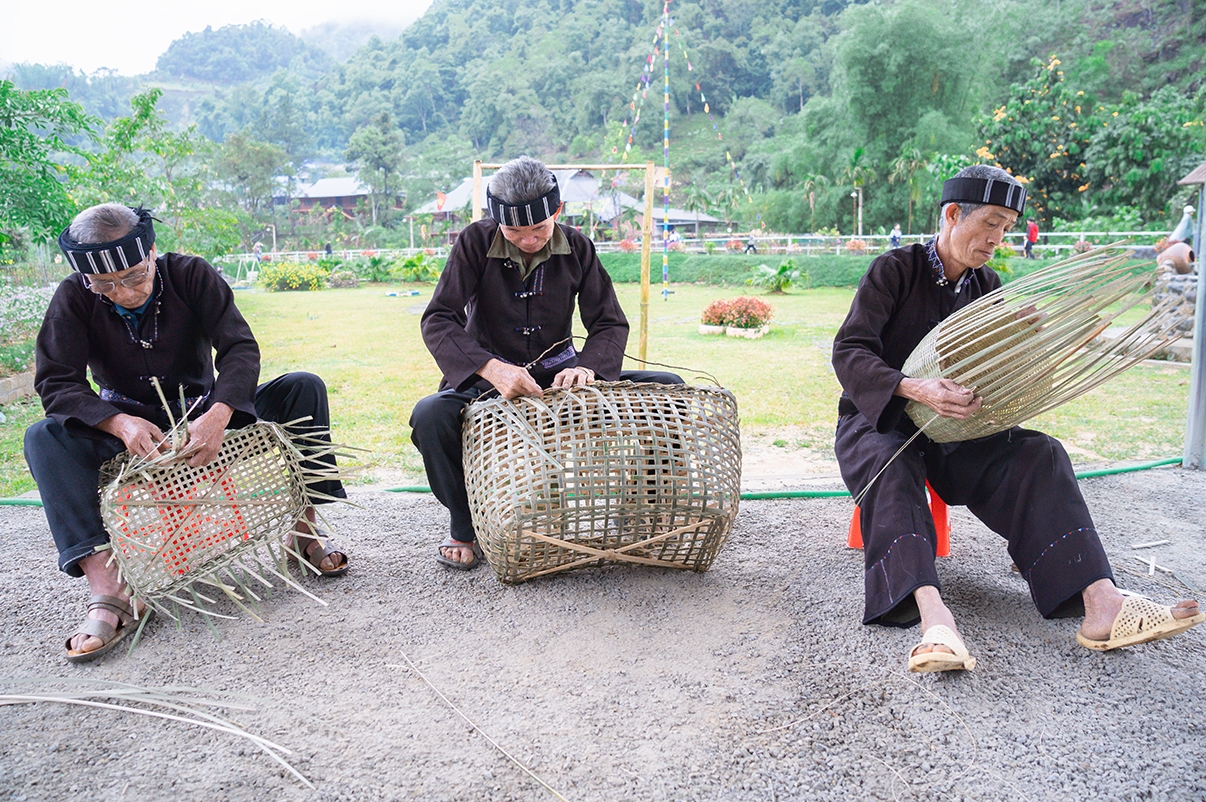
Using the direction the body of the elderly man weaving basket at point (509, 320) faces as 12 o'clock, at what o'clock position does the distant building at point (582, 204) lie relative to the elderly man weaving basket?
The distant building is roughly at 6 o'clock from the elderly man weaving basket.

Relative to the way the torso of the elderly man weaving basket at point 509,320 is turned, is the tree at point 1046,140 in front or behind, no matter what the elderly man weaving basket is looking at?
behind

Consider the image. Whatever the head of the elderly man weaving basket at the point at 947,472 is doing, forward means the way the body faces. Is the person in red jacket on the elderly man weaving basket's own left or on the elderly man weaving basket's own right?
on the elderly man weaving basket's own left

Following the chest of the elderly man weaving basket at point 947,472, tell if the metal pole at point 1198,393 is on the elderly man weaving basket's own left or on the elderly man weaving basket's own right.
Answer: on the elderly man weaving basket's own left

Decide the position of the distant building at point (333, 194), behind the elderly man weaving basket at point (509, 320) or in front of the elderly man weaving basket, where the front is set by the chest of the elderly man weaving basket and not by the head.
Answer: behind

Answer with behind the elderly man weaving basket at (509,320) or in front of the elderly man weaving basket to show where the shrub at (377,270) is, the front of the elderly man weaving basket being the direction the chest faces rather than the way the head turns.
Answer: behind

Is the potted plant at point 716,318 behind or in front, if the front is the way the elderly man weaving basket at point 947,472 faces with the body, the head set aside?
behind

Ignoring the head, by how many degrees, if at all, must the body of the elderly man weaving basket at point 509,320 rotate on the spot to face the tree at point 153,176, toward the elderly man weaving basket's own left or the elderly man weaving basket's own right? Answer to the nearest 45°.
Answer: approximately 135° to the elderly man weaving basket's own right

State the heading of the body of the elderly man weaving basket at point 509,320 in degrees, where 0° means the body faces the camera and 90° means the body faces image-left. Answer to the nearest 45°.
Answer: approximately 0°

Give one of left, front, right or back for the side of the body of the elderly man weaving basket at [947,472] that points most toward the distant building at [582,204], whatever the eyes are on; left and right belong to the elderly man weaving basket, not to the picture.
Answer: back
